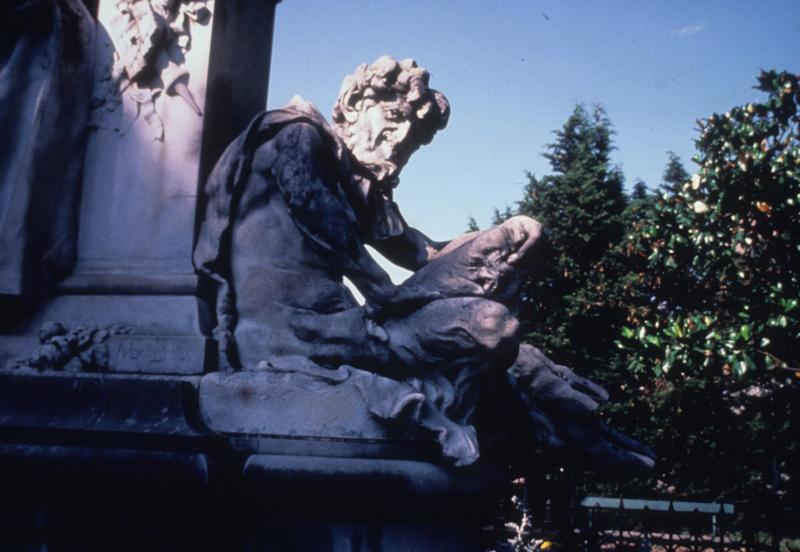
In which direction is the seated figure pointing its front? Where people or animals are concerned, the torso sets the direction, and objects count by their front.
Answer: to the viewer's right

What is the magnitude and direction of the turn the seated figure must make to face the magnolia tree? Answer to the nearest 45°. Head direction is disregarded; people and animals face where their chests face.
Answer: approximately 45° to its left
